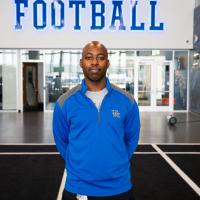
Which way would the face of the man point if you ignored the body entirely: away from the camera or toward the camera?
toward the camera

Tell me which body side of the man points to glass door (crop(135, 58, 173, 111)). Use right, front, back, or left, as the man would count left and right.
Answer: back

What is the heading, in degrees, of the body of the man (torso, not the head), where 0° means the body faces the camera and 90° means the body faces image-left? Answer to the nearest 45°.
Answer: approximately 0°
